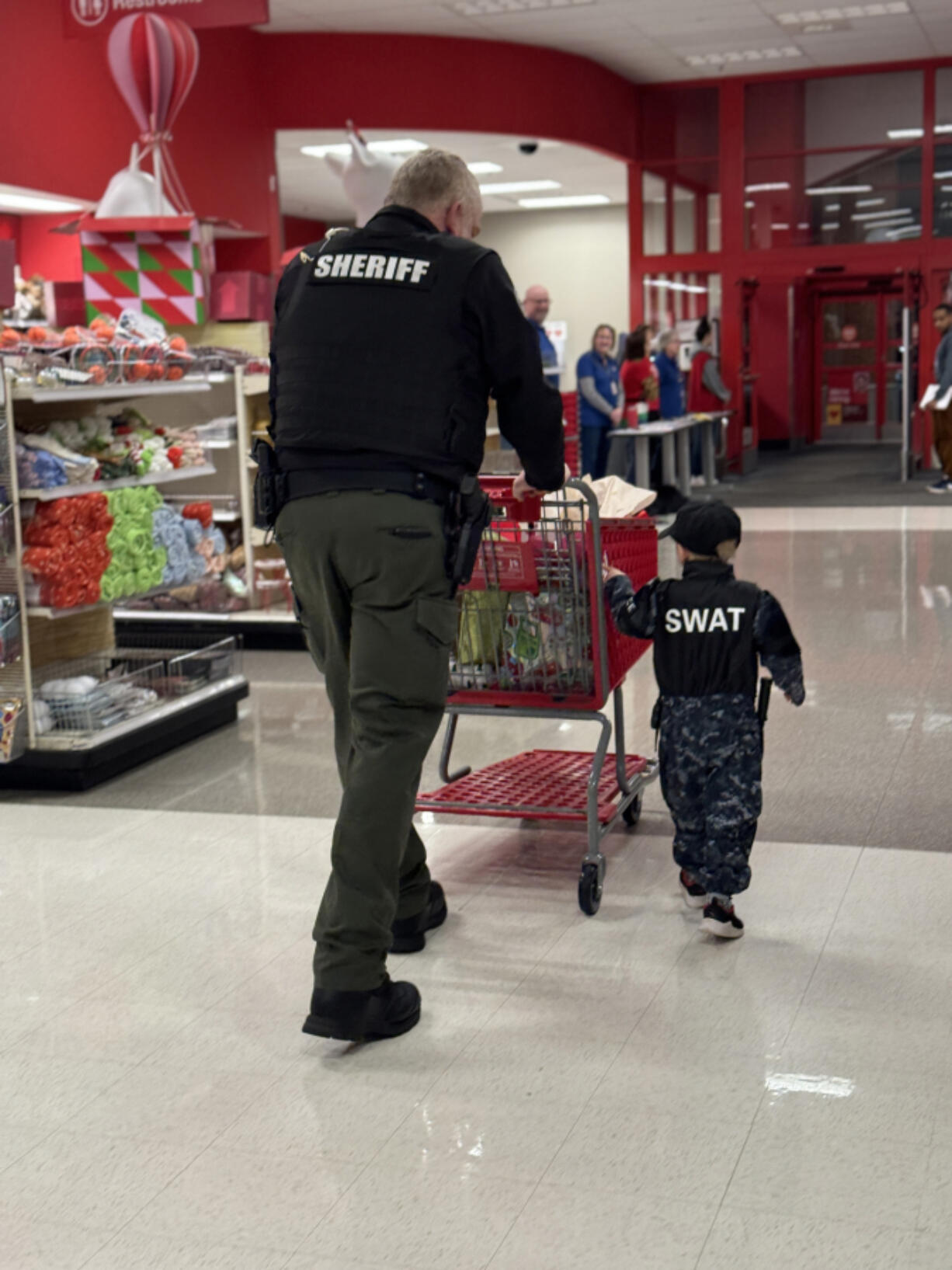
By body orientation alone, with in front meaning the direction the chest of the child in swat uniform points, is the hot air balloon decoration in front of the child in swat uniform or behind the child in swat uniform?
in front

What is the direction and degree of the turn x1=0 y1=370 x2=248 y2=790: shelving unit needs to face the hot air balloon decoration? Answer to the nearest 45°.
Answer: approximately 135° to its left

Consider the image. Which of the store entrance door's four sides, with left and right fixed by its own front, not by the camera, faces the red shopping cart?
front

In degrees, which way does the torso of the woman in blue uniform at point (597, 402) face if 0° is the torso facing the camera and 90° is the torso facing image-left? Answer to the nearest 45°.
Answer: approximately 315°

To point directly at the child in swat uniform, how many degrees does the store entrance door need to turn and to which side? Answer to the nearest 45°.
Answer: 0° — it already faces them

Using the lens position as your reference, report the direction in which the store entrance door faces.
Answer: facing the viewer

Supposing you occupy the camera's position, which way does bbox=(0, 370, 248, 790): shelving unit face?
facing the viewer and to the right of the viewer

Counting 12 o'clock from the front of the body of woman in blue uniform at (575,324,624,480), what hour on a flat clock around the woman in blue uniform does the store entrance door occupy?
The store entrance door is roughly at 8 o'clock from the woman in blue uniform.

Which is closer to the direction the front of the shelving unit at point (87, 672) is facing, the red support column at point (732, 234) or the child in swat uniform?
the child in swat uniform

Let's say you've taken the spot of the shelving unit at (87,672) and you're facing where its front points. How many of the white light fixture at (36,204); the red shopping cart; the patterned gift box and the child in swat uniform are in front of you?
2

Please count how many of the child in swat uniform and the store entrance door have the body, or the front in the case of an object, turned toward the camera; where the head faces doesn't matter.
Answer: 1

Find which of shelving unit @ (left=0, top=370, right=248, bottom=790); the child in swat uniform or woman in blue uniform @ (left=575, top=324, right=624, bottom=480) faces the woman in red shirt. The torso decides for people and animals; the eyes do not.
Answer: the child in swat uniform

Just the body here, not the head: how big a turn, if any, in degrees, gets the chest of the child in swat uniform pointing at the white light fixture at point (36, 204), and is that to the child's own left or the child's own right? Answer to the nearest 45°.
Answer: approximately 45° to the child's own left

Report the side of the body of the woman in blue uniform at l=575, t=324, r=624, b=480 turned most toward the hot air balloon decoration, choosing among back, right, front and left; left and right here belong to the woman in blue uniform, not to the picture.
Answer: right

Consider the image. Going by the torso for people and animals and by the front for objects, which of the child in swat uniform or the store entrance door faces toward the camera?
the store entrance door

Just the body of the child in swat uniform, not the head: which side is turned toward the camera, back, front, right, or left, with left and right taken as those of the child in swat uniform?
back

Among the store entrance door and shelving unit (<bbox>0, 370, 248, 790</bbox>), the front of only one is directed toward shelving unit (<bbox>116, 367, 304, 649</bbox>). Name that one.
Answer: the store entrance door

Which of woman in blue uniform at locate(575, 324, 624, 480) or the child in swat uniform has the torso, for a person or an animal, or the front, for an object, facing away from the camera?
the child in swat uniform

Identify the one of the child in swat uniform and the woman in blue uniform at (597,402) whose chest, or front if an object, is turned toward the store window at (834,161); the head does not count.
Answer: the child in swat uniform
